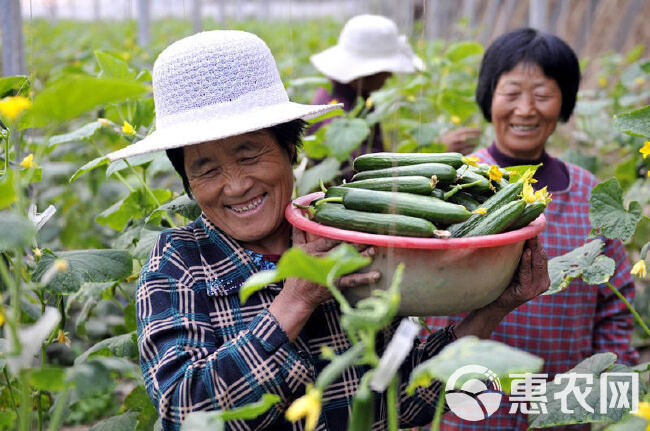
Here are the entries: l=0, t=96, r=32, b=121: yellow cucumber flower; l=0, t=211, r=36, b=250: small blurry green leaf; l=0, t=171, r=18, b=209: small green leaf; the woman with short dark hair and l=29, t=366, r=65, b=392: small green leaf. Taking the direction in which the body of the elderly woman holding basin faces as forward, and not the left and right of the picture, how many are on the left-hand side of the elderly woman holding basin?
1

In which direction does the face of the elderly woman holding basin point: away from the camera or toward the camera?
toward the camera

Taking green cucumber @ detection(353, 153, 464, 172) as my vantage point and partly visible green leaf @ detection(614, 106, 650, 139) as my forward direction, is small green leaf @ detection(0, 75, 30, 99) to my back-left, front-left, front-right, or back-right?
back-left

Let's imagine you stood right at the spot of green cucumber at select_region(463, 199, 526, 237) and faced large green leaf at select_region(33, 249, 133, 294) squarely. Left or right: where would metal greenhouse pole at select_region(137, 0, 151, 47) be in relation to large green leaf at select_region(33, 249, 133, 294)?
right

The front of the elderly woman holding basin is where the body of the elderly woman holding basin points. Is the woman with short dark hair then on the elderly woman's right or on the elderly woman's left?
on the elderly woman's left

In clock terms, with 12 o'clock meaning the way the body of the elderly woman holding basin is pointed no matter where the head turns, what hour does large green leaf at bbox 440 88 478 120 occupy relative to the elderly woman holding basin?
The large green leaf is roughly at 8 o'clock from the elderly woman holding basin.

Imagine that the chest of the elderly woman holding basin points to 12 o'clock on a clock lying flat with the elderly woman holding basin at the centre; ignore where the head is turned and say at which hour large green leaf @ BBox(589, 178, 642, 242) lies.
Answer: The large green leaf is roughly at 10 o'clock from the elderly woman holding basin.

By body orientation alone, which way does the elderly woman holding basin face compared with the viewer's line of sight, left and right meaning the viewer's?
facing the viewer and to the right of the viewer

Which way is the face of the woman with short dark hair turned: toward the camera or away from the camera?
toward the camera

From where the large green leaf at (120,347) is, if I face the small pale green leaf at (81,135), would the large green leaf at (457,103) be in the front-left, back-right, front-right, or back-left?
front-right
